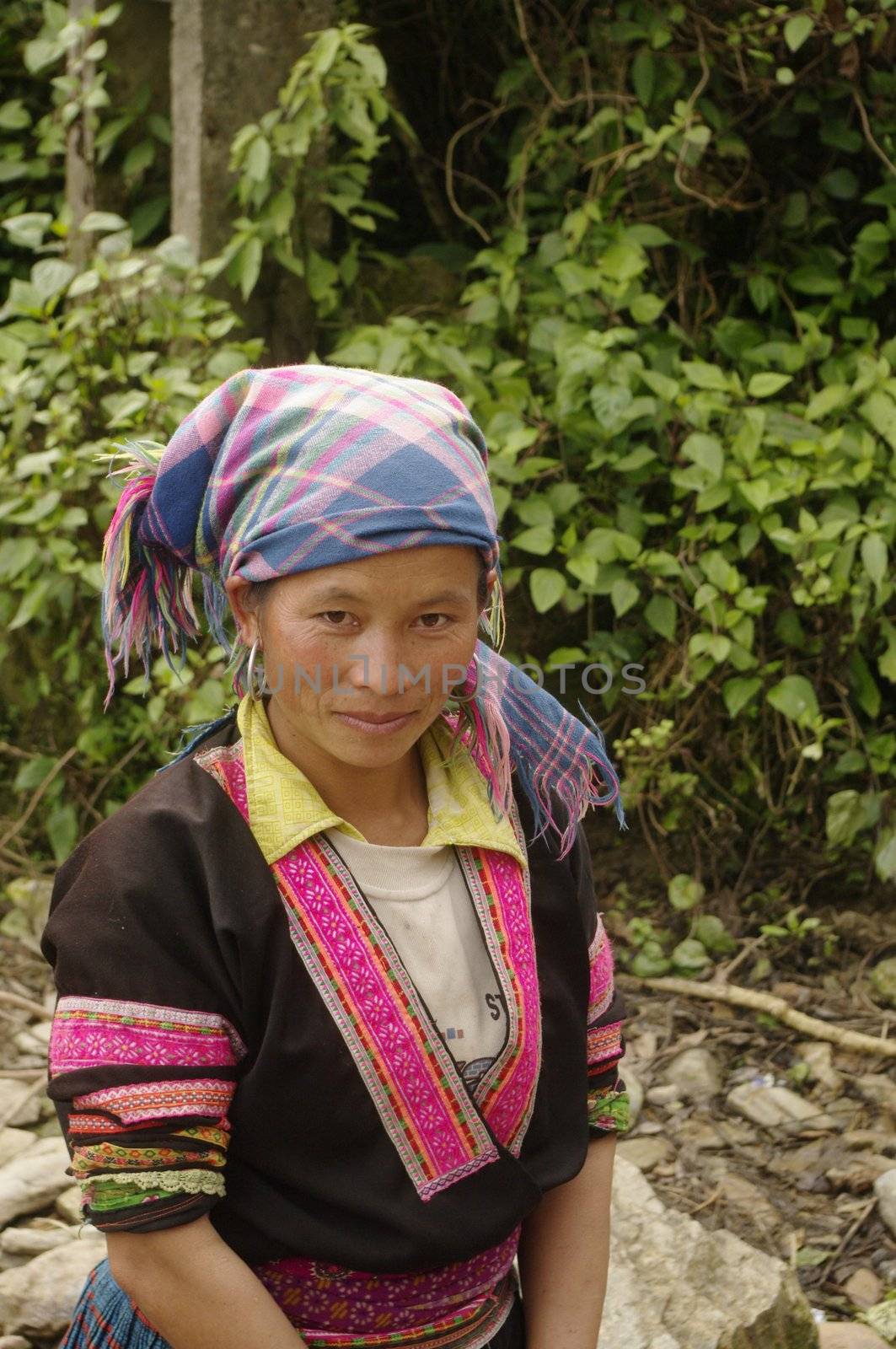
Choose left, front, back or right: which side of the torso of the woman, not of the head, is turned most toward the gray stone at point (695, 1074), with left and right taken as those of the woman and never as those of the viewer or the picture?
left

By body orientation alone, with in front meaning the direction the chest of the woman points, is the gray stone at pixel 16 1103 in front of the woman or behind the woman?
behind

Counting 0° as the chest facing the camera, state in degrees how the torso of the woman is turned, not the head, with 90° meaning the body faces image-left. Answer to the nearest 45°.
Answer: approximately 315°

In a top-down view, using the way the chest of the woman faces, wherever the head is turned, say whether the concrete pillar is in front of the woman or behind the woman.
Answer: behind

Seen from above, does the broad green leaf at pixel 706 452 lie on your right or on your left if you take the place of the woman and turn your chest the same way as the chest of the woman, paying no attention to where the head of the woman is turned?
on your left
